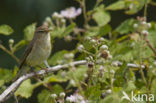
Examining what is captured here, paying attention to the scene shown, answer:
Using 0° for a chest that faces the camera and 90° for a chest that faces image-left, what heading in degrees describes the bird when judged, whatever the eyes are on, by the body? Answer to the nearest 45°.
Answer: approximately 315°
